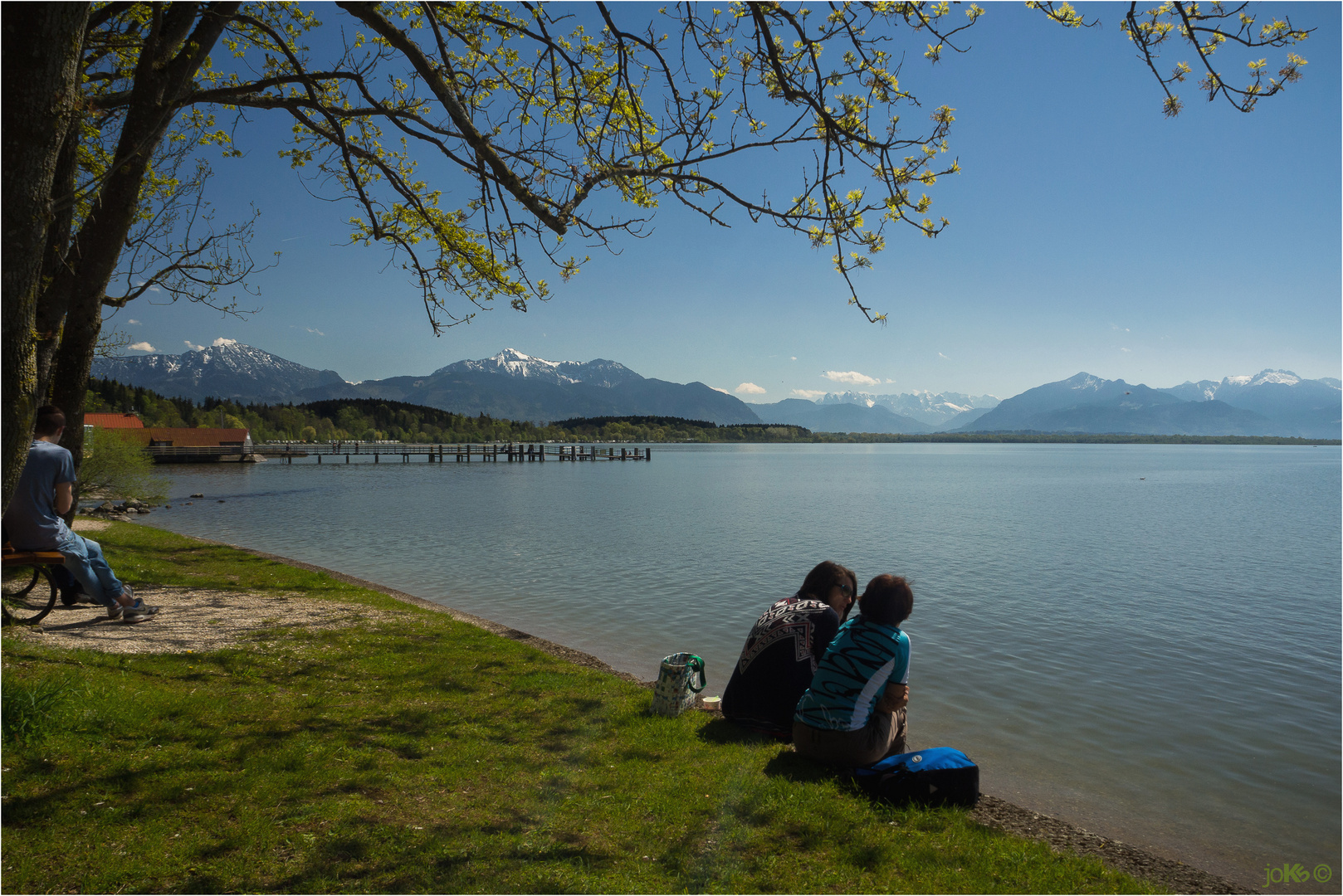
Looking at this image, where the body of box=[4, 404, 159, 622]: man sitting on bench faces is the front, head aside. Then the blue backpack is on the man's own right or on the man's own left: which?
on the man's own right

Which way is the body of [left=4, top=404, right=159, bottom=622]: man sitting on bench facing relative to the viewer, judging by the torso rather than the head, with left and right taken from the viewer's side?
facing away from the viewer and to the right of the viewer

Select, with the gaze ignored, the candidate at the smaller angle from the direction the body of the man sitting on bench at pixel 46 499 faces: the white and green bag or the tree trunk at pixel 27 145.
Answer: the white and green bag

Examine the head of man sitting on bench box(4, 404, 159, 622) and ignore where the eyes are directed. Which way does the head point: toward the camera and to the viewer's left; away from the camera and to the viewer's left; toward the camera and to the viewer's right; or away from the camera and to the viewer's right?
away from the camera and to the viewer's right

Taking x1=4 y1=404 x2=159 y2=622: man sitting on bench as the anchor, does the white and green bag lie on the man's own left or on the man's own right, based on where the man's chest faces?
on the man's own right
